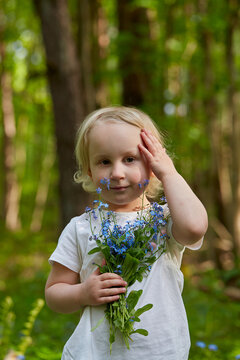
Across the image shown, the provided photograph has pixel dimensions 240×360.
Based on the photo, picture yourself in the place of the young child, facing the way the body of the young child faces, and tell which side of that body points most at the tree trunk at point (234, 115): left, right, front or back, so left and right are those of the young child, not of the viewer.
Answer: back

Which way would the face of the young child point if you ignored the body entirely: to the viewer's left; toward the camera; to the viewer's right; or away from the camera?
toward the camera

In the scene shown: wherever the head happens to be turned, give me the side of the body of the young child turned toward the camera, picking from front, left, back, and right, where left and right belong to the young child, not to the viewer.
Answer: front

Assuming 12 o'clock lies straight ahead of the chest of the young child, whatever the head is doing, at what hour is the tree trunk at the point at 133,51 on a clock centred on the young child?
The tree trunk is roughly at 6 o'clock from the young child.

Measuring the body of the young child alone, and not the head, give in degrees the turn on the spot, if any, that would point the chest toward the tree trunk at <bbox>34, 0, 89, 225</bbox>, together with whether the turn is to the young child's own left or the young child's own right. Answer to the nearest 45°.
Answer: approximately 180°

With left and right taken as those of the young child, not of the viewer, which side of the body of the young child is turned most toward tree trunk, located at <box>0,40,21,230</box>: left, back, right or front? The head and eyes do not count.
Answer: back
